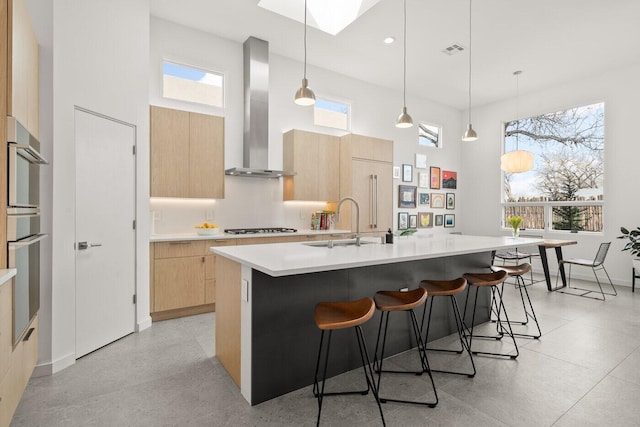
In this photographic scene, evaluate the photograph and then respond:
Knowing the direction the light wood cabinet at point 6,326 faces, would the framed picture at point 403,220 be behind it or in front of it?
in front

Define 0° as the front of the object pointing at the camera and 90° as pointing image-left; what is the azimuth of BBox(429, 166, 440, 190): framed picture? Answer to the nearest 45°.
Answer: approximately 315°

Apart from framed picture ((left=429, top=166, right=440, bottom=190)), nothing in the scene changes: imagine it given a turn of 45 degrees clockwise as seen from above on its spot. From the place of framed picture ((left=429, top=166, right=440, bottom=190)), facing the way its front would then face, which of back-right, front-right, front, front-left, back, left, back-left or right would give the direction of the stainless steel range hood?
front-right

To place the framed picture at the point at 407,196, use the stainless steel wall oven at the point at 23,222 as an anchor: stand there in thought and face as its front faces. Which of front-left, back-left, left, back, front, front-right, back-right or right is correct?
front

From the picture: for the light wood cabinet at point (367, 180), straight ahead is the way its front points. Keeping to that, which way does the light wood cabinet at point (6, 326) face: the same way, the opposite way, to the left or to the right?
to the left

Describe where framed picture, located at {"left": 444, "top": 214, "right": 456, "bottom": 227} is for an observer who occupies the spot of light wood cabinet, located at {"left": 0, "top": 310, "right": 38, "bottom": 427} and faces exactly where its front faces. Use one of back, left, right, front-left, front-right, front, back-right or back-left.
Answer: front

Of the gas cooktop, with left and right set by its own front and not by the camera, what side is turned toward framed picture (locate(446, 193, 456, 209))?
left

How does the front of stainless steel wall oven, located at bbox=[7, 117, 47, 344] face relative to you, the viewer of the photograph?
facing to the right of the viewer

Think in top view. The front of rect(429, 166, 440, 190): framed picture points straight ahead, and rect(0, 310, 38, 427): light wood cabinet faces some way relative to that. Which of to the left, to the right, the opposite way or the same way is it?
to the left

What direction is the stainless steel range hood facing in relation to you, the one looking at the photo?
facing the viewer and to the right of the viewer

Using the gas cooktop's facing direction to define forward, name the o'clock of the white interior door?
The white interior door is roughly at 3 o'clock from the gas cooktop.

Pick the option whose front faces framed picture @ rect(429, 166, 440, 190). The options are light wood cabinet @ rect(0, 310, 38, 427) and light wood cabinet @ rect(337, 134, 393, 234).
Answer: light wood cabinet @ rect(0, 310, 38, 427)

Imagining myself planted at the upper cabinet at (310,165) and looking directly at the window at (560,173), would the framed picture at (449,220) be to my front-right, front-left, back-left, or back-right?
front-left

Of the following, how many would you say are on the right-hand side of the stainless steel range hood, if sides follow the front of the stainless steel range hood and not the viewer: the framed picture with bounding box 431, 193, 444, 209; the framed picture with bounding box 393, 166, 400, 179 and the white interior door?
1

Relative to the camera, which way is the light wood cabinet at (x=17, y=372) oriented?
to the viewer's right
